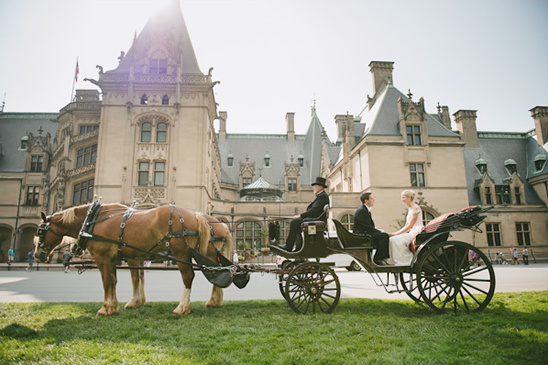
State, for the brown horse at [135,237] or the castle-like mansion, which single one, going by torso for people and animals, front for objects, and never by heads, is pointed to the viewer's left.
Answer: the brown horse

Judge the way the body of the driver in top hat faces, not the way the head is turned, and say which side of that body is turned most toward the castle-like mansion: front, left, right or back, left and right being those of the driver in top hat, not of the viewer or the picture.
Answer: right

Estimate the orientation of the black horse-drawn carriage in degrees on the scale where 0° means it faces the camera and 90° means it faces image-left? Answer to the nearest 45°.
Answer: approximately 90°

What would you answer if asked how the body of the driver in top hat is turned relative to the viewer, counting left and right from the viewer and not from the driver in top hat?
facing to the left of the viewer

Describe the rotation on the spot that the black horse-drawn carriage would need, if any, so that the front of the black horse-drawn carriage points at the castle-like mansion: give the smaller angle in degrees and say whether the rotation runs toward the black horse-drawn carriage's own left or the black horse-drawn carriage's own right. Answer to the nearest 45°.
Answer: approximately 45° to the black horse-drawn carriage's own right

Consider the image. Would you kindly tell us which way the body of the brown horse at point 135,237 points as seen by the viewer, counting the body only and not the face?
to the viewer's left

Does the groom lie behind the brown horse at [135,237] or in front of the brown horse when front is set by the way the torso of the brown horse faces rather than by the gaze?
behind

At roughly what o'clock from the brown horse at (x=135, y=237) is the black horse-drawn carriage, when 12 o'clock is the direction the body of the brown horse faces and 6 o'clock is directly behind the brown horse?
The black horse-drawn carriage is roughly at 7 o'clock from the brown horse.

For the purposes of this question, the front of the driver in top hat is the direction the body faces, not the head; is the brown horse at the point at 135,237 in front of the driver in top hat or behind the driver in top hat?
in front

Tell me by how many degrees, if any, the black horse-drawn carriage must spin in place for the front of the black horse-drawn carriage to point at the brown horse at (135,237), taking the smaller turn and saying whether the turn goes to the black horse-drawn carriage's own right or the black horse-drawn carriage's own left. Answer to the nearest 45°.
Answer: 0° — it already faces it

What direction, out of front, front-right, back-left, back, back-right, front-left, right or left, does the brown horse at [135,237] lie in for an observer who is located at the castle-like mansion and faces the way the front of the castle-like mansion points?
front
